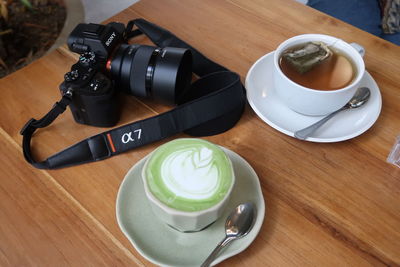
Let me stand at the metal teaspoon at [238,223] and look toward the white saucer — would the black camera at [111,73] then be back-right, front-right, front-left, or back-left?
front-left

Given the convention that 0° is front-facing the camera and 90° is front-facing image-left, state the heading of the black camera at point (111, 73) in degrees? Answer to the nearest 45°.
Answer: approximately 270°

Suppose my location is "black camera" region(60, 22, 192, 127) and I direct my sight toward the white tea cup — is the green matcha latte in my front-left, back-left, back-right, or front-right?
front-right
